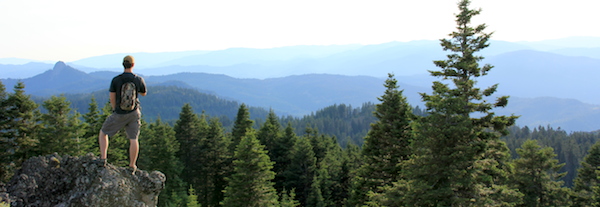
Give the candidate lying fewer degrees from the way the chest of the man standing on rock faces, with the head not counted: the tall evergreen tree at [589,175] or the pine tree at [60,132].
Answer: the pine tree

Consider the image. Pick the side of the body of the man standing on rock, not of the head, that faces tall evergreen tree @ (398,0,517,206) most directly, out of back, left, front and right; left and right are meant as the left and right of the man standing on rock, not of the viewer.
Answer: right

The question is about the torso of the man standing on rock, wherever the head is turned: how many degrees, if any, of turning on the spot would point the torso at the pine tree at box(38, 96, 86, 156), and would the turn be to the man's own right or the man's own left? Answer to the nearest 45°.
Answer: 0° — they already face it

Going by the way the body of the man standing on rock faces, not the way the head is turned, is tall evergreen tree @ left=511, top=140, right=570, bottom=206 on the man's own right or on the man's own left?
on the man's own right

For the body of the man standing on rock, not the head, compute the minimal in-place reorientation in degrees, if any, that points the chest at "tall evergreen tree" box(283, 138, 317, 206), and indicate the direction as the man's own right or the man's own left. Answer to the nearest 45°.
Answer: approximately 45° to the man's own right

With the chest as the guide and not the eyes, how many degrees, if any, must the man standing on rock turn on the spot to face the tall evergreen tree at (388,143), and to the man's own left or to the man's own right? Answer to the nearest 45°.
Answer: approximately 45° to the man's own right

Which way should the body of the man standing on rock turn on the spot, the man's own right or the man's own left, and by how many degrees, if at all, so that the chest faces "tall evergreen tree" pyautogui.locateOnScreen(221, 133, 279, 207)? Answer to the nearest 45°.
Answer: approximately 45° to the man's own right

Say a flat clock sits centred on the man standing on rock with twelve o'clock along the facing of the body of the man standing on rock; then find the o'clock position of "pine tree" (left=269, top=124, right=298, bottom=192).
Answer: The pine tree is roughly at 1 o'clock from the man standing on rock.

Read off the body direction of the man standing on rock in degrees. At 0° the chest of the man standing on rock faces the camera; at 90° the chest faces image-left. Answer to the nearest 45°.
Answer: approximately 180°
